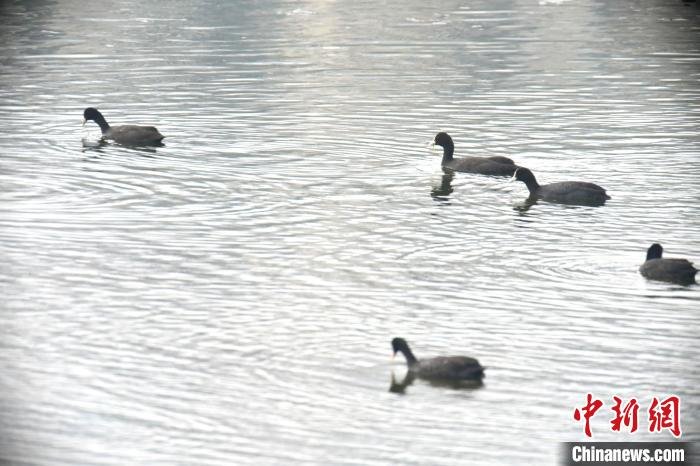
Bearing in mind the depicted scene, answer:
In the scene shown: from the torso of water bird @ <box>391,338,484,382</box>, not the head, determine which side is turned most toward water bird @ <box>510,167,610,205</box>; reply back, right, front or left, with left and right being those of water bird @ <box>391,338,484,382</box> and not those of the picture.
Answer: right

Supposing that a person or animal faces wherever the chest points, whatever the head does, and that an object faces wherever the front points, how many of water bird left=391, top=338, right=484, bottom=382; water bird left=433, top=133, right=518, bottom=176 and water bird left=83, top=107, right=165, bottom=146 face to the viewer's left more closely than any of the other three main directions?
3

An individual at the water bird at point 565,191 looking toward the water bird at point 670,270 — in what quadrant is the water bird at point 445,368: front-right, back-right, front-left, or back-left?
front-right

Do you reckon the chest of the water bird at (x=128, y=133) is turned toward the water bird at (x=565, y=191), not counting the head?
no

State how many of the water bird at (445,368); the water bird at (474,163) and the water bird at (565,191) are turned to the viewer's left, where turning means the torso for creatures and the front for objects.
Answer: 3

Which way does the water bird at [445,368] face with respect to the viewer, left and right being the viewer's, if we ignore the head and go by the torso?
facing to the left of the viewer

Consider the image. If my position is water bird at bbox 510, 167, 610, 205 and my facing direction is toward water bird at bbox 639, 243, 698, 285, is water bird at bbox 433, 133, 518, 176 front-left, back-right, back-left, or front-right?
back-right

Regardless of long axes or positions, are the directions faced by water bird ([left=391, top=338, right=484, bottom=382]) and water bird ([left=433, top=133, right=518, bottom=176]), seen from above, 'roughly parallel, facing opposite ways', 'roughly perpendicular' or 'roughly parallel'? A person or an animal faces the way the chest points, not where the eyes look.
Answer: roughly parallel

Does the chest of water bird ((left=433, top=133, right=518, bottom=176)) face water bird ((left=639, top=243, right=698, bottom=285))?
no

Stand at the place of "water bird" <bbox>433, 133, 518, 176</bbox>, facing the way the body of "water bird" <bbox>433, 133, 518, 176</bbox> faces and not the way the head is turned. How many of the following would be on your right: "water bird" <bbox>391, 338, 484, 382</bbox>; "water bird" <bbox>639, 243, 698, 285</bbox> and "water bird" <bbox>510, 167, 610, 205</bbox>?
0

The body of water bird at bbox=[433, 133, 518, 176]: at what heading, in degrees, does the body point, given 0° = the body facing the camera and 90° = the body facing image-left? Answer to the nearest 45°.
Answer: approximately 90°

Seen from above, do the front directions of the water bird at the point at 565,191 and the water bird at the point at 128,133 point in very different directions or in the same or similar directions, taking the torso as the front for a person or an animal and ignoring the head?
same or similar directions

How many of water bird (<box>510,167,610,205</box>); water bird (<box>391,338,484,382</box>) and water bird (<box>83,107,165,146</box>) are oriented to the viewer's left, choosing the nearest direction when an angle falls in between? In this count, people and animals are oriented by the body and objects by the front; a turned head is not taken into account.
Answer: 3

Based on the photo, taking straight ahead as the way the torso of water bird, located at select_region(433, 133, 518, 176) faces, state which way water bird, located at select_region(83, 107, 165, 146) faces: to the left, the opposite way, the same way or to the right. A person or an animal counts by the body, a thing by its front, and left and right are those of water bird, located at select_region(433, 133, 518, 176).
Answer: the same way

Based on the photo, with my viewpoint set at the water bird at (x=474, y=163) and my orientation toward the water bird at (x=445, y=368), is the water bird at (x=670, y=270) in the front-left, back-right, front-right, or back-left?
front-left

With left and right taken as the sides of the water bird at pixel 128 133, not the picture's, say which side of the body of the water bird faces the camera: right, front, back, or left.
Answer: left

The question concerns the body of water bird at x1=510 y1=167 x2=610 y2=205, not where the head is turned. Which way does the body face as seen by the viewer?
to the viewer's left
